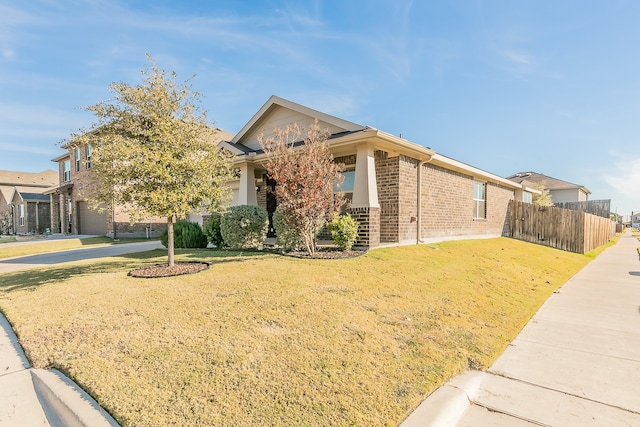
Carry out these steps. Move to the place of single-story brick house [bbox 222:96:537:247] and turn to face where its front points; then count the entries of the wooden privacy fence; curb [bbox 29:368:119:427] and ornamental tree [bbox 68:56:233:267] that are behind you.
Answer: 1

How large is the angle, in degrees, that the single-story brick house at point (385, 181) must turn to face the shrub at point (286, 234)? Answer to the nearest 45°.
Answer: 0° — it already faces it

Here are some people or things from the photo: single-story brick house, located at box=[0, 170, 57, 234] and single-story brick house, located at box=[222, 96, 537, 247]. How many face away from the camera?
0

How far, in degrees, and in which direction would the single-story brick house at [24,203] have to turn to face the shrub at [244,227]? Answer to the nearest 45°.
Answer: approximately 45° to its left

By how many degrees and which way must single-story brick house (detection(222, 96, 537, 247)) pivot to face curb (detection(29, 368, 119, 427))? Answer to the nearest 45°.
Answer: approximately 45° to its left

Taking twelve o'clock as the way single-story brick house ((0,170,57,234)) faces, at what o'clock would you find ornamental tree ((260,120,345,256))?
The ornamental tree is roughly at 10 o'clock from the single-story brick house.

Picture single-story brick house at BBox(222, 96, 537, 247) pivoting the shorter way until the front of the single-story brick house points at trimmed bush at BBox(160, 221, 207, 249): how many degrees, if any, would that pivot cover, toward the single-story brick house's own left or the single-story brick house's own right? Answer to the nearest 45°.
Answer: approximately 45° to the single-story brick house's own right

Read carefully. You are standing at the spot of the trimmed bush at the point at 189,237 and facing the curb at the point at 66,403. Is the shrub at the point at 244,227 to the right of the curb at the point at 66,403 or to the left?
left

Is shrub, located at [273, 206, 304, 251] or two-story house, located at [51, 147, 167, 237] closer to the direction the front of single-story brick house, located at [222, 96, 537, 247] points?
the shrub

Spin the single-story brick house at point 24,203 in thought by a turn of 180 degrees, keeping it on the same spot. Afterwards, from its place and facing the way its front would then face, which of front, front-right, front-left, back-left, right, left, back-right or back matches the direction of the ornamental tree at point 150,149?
back-right

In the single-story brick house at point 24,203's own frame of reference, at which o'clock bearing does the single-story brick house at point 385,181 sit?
the single-story brick house at point 385,181 is roughly at 10 o'clock from the single-story brick house at point 24,203.

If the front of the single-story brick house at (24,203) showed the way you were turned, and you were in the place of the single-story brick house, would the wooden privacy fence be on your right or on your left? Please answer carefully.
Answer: on your left

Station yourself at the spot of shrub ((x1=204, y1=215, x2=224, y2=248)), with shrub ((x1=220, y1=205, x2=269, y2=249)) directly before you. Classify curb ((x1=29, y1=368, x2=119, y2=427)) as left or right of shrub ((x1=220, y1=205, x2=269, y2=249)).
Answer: right

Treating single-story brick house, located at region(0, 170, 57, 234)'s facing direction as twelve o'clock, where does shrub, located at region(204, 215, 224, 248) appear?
The shrub is roughly at 10 o'clock from the single-story brick house.
